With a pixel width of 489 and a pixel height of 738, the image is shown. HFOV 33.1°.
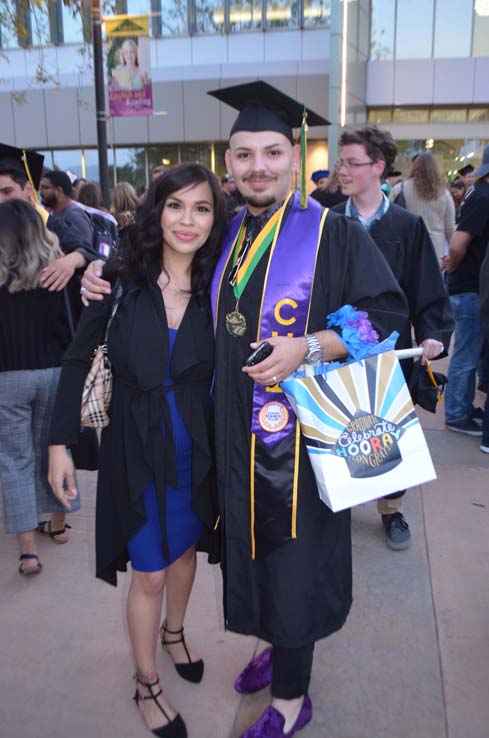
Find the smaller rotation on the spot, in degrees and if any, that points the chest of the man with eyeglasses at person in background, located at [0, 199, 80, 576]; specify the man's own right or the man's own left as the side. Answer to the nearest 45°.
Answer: approximately 45° to the man's own right

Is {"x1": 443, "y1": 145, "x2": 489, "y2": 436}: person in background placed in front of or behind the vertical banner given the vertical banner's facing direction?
in front

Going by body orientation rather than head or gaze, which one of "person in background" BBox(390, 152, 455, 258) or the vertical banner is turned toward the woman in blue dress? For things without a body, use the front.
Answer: the vertical banner

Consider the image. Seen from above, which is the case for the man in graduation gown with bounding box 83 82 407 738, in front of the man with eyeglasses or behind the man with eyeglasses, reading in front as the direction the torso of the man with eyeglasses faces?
in front

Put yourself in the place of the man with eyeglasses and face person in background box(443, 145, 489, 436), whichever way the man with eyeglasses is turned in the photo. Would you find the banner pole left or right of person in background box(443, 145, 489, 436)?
left

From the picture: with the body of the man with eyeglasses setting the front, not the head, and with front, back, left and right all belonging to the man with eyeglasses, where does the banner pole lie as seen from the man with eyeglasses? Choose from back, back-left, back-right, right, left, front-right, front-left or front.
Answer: right

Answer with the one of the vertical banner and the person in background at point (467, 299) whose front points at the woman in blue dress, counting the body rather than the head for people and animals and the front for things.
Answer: the vertical banner

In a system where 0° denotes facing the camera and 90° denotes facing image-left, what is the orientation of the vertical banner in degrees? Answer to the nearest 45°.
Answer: approximately 0°
